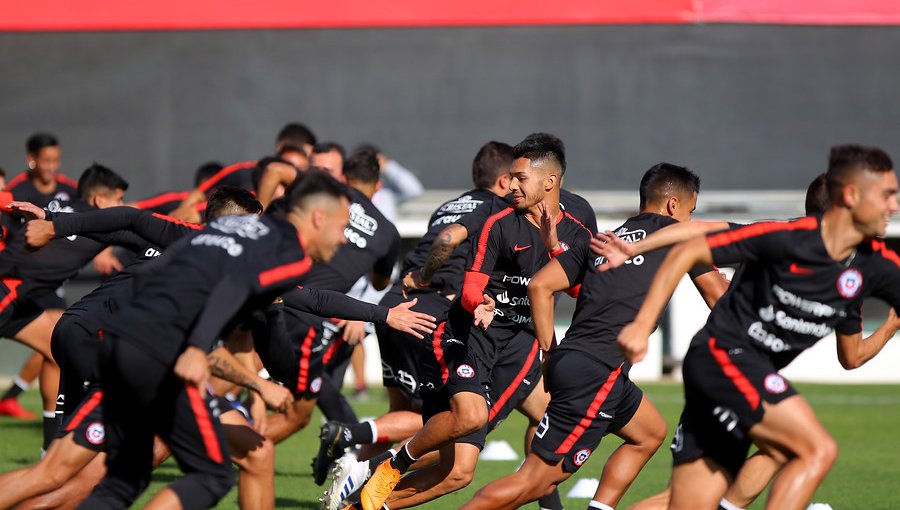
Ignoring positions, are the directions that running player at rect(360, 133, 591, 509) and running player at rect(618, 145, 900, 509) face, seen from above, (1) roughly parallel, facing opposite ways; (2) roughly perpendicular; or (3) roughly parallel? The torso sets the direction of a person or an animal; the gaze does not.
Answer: roughly parallel

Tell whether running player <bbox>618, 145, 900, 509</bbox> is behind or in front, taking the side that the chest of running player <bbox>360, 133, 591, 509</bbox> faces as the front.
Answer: in front

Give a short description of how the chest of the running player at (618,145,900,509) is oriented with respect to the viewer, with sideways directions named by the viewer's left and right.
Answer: facing the viewer and to the right of the viewer

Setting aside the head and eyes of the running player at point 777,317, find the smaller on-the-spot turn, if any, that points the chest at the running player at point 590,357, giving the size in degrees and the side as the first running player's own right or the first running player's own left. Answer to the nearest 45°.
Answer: approximately 180°

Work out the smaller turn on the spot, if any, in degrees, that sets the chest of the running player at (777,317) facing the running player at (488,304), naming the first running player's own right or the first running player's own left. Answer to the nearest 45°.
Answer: approximately 180°
